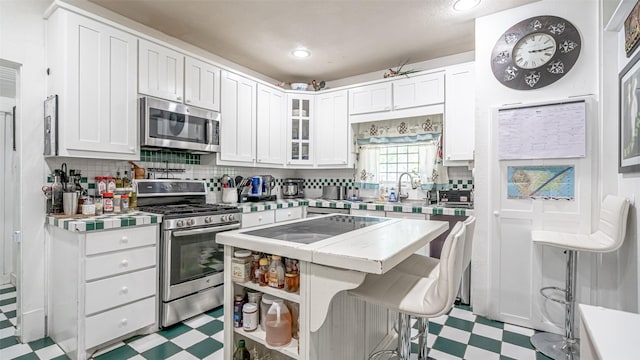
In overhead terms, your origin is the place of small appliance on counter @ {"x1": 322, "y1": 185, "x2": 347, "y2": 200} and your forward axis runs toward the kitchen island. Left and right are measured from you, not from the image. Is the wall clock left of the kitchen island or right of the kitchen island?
left

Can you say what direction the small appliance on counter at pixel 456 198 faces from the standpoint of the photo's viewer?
facing the viewer

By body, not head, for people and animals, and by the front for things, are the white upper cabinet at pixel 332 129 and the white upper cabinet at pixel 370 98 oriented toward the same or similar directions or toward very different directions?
same or similar directions

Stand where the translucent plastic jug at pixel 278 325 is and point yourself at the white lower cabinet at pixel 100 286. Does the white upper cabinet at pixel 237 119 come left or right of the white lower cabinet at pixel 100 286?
right

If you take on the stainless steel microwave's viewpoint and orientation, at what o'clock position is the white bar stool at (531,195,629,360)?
The white bar stool is roughly at 12 o'clock from the stainless steel microwave.

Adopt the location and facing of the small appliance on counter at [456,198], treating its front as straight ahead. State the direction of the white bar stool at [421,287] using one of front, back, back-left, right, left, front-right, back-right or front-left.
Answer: front

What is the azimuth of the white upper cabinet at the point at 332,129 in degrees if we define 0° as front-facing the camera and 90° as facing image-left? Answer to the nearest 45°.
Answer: approximately 45°

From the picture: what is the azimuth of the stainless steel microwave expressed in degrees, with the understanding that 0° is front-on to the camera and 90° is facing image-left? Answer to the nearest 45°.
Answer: approximately 315°

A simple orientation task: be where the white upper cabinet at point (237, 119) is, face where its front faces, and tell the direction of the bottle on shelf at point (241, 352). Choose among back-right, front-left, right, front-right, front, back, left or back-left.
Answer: front-right

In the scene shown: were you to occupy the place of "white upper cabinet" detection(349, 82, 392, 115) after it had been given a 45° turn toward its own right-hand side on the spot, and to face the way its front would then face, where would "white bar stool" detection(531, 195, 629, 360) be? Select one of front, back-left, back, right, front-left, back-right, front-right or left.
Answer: back-left

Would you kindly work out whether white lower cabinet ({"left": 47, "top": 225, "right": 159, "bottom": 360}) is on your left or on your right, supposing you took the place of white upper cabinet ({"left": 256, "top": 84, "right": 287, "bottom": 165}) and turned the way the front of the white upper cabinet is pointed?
on your right

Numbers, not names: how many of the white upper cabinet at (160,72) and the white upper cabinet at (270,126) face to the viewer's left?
0

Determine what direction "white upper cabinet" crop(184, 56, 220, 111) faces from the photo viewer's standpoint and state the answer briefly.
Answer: facing the viewer and to the right of the viewer

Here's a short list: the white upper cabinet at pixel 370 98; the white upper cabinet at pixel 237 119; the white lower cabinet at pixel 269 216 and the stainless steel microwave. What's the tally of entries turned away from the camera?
0
